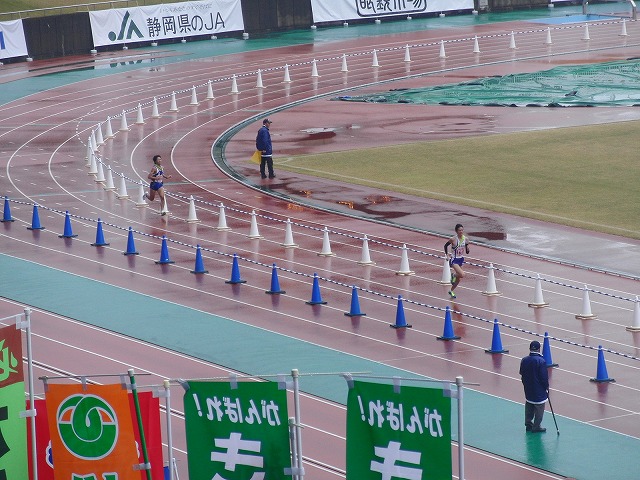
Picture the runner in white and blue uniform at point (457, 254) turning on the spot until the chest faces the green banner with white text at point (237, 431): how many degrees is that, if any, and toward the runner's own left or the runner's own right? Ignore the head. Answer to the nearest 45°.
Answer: approximately 45° to the runner's own right

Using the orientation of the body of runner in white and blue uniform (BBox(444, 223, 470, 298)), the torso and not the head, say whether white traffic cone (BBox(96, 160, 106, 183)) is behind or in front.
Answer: behind
